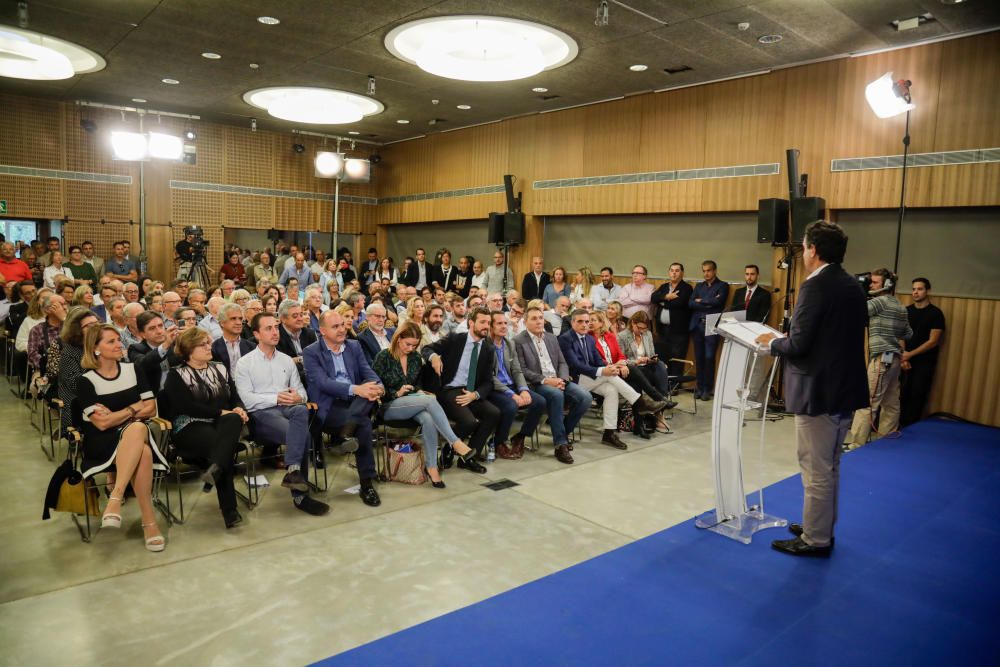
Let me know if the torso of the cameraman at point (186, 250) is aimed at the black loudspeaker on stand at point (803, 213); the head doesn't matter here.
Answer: yes

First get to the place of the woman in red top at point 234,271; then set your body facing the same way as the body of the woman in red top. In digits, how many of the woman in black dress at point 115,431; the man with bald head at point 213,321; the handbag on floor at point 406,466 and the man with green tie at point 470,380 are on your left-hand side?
0

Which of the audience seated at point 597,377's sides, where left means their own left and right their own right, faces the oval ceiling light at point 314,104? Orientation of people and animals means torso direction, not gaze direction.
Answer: back

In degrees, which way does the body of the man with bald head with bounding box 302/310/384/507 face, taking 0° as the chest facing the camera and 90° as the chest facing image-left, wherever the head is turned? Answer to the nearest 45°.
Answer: approximately 315°

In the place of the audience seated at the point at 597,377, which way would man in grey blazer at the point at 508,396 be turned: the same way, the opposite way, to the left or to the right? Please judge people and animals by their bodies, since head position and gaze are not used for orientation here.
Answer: the same way

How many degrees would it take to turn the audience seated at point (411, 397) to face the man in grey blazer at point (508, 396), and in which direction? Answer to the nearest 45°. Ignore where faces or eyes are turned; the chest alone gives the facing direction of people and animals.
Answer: approximately 90° to their left

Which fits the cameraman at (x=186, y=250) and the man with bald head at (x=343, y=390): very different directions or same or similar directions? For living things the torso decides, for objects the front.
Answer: same or similar directions

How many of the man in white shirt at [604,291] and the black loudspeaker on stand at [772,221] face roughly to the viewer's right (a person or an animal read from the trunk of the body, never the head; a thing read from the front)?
0

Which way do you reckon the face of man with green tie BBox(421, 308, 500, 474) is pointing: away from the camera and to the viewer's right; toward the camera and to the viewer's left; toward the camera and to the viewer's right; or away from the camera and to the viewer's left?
toward the camera and to the viewer's right

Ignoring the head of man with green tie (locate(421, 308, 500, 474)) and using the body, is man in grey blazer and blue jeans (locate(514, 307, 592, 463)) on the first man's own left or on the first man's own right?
on the first man's own left

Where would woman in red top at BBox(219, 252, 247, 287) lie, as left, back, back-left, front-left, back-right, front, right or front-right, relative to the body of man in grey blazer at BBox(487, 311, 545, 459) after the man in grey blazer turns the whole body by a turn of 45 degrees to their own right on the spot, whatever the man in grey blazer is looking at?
back-right

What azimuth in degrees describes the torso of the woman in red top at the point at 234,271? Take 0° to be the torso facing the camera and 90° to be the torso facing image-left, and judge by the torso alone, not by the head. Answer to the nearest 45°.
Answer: approximately 315°

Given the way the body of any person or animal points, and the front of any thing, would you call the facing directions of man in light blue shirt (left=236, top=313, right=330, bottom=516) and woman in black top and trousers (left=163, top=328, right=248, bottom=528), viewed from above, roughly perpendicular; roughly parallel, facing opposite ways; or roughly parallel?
roughly parallel

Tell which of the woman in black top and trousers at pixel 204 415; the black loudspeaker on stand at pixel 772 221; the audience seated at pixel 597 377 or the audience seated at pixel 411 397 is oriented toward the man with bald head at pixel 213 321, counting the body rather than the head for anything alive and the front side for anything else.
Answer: the black loudspeaker on stand

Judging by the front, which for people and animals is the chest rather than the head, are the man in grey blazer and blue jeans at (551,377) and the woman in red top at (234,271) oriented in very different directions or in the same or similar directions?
same or similar directions

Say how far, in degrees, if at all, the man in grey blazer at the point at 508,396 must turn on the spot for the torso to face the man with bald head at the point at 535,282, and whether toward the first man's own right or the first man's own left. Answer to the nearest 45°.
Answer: approximately 135° to the first man's own left

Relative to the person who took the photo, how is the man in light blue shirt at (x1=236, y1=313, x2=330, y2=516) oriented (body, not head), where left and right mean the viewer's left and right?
facing the viewer and to the right of the viewer

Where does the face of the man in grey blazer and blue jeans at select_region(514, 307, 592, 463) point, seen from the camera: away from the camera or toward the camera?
toward the camera

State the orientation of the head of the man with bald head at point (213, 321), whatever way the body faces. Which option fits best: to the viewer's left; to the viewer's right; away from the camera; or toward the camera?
to the viewer's right

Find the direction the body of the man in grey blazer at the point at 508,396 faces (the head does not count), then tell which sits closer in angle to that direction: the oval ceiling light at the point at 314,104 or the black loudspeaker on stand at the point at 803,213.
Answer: the black loudspeaker on stand

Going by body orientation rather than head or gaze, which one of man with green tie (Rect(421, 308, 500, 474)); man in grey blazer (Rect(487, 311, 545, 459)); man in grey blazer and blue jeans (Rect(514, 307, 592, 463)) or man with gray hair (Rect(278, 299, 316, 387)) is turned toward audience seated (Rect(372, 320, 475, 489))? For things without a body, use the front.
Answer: the man with gray hair

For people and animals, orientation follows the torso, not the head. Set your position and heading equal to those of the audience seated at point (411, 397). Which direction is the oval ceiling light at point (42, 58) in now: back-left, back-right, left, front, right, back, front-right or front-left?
back

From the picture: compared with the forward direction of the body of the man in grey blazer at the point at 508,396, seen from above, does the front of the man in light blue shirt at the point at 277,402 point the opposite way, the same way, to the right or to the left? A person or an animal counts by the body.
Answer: the same way
